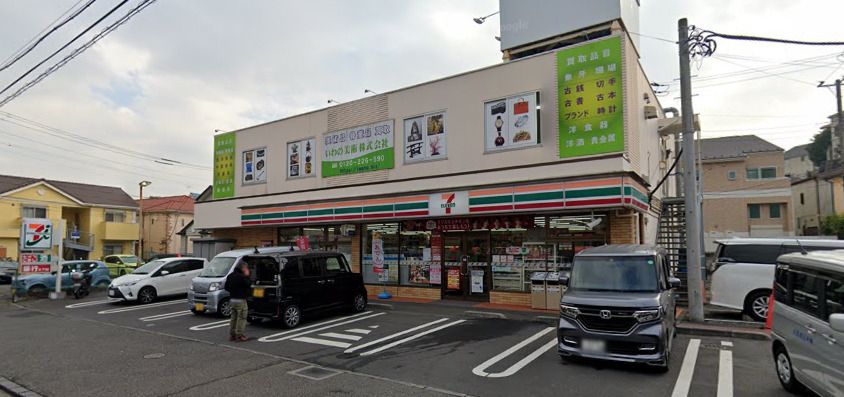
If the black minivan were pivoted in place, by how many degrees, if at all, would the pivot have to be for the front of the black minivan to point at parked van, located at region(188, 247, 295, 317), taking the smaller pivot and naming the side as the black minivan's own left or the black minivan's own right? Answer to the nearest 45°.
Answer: approximately 90° to the black minivan's own left

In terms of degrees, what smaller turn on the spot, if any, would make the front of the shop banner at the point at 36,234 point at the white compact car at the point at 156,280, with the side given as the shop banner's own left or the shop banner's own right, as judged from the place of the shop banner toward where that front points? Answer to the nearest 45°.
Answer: approximately 45° to the shop banner's own left

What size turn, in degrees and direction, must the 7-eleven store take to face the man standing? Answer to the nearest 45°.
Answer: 0° — it already faces them

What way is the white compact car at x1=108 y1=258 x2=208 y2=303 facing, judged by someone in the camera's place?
facing the viewer and to the left of the viewer

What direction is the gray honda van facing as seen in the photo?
toward the camera

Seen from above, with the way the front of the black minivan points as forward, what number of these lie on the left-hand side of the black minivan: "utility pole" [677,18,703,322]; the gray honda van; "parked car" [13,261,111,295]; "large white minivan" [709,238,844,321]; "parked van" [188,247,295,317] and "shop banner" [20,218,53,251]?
3

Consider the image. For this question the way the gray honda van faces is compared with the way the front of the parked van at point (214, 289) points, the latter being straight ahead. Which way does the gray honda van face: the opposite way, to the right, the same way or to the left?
the same way

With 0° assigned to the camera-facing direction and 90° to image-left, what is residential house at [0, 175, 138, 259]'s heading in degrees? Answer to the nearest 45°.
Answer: approximately 0°

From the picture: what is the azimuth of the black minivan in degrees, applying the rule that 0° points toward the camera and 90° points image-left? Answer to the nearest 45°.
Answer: approximately 225°

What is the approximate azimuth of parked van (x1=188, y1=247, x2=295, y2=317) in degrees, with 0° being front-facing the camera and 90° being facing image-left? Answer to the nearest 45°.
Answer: approximately 45°

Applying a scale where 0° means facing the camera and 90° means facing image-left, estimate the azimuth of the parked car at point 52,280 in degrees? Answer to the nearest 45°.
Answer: approximately 45°

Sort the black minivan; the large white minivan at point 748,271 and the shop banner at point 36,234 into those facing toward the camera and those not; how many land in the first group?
1
